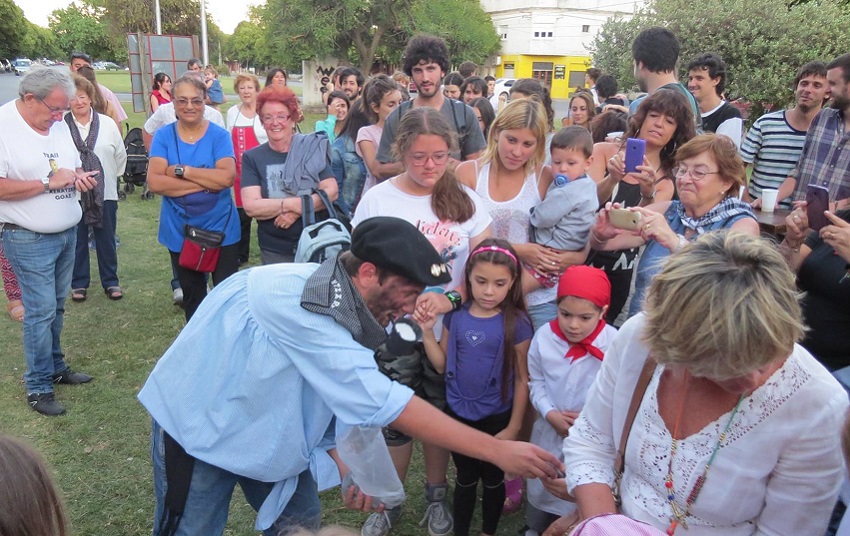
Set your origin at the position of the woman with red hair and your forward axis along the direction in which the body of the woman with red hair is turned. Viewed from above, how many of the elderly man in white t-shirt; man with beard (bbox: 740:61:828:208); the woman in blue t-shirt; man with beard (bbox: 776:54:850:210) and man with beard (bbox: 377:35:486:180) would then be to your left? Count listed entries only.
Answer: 3

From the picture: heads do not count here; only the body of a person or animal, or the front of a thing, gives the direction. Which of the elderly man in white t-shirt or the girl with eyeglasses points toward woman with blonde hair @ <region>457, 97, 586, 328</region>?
the elderly man in white t-shirt

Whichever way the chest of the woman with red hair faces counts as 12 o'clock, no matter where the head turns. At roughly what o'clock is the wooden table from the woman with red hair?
The wooden table is roughly at 10 o'clock from the woman with red hair.

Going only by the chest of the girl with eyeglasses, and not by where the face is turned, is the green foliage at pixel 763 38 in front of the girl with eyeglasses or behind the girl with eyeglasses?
behind

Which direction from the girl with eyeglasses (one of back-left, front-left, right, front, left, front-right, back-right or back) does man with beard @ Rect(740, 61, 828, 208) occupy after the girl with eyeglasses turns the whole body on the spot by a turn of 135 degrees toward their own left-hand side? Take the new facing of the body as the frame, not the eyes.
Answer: front
